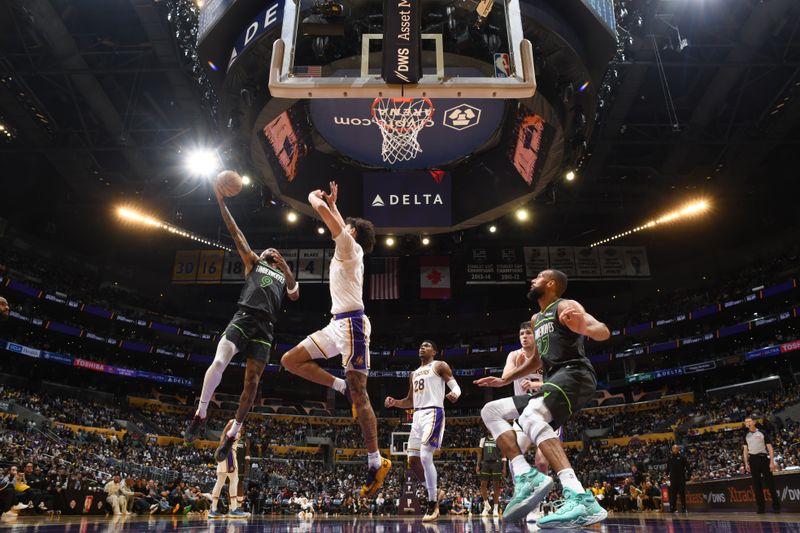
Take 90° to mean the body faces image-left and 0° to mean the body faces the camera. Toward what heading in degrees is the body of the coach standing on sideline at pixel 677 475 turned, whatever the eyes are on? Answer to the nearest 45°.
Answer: approximately 45°

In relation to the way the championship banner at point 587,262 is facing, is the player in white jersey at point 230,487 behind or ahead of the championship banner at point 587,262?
ahead

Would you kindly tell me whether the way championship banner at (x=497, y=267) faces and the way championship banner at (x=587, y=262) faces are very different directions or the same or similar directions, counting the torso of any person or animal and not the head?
same or similar directions

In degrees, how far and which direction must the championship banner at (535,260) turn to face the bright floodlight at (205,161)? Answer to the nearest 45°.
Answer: approximately 45° to its right

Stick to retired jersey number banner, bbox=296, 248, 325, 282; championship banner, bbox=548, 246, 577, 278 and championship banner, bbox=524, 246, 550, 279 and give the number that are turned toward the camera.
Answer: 3

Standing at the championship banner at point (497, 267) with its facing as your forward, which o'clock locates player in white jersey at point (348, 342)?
The player in white jersey is roughly at 12 o'clock from the championship banner.

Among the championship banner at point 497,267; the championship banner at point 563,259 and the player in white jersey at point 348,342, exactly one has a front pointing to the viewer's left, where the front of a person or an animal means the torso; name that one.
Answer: the player in white jersey

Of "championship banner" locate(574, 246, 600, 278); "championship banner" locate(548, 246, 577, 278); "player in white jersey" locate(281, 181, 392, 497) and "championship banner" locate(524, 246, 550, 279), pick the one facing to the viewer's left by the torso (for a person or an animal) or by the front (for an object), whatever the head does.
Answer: the player in white jersey

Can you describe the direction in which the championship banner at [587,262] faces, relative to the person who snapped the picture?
facing the viewer

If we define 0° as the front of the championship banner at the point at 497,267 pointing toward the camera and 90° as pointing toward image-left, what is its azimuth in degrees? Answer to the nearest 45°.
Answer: approximately 0°

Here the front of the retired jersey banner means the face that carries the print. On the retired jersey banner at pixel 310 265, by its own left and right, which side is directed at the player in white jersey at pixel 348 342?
front
